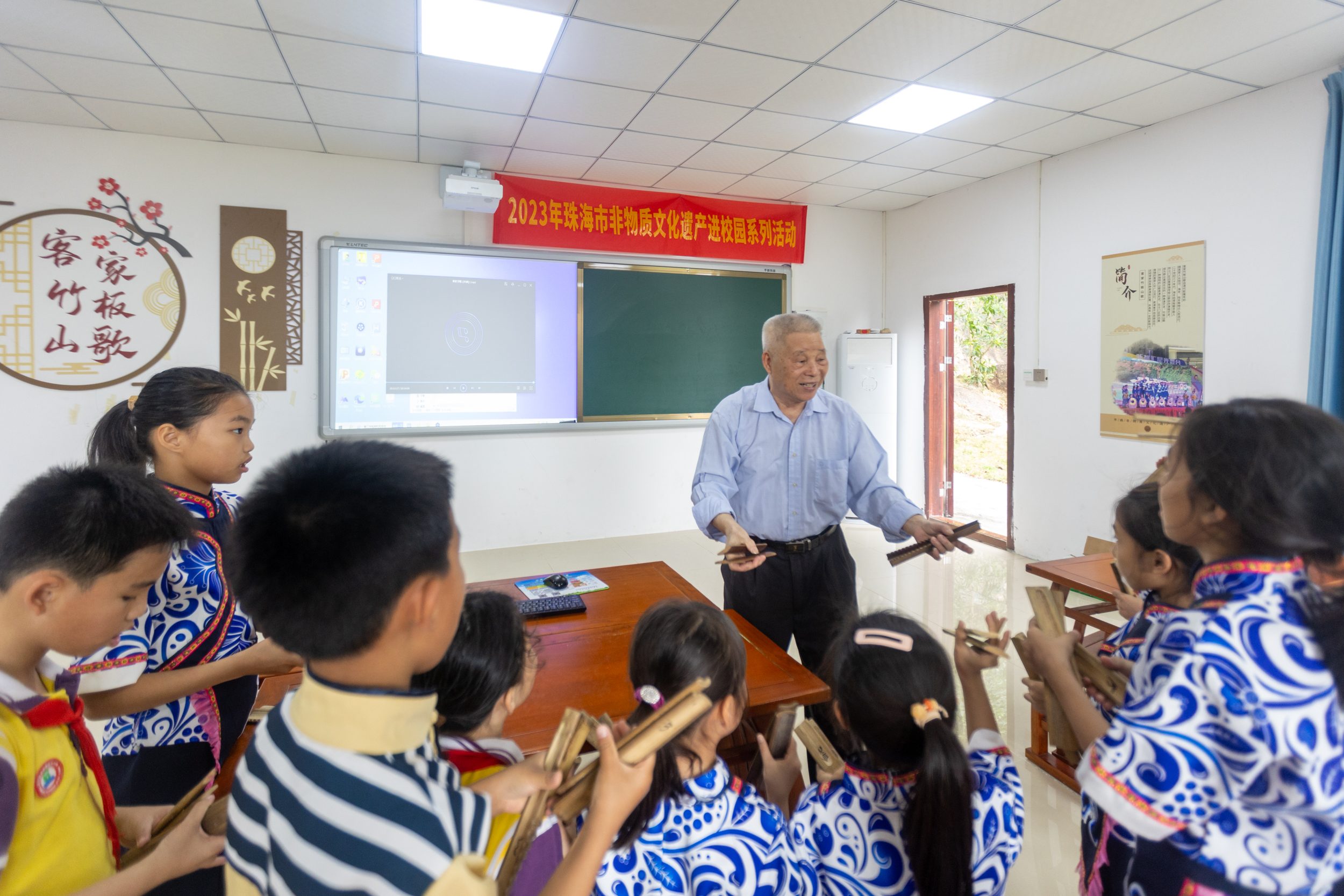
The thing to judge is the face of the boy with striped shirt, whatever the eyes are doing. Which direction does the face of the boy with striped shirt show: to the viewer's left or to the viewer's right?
to the viewer's right

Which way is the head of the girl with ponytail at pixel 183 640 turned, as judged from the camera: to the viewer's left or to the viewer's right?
to the viewer's right

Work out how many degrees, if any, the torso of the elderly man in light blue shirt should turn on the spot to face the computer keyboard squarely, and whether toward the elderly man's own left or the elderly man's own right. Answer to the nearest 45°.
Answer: approximately 45° to the elderly man's own right

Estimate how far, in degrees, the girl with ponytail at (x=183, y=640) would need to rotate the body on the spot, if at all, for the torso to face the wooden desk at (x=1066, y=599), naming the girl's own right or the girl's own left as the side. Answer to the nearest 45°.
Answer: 0° — they already face it

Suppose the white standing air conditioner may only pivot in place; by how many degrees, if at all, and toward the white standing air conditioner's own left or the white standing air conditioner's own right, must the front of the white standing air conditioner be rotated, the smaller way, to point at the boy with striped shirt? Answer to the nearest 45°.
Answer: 0° — it already faces them

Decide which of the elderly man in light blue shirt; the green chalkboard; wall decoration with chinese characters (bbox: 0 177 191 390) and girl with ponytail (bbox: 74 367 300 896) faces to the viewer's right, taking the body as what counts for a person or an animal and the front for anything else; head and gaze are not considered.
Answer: the girl with ponytail

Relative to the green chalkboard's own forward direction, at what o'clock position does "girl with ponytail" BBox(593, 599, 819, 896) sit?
The girl with ponytail is roughly at 12 o'clock from the green chalkboard.

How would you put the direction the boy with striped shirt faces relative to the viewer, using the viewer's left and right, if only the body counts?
facing away from the viewer and to the right of the viewer

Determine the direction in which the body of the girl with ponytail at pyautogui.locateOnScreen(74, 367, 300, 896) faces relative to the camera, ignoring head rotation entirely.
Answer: to the viewer's right
